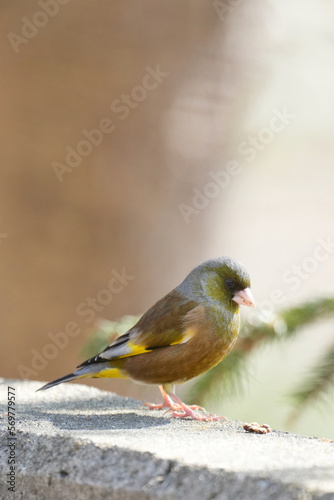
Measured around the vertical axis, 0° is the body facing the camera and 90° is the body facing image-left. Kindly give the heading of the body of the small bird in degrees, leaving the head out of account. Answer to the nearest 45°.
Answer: approximately 270°
